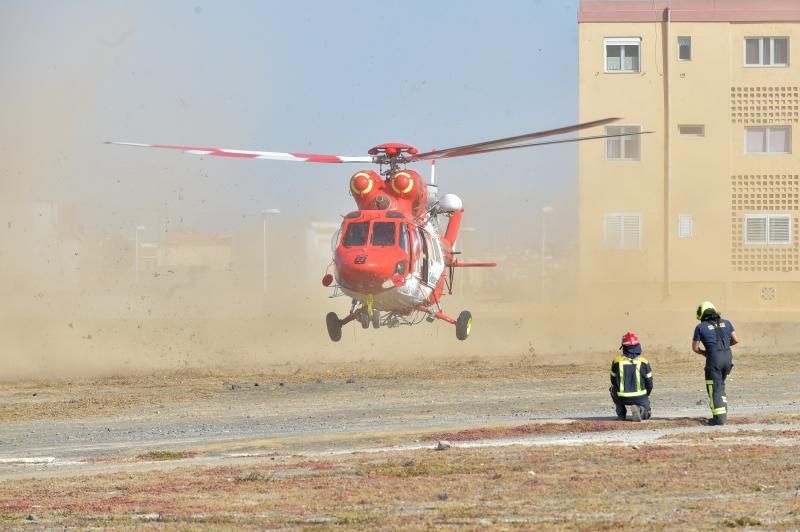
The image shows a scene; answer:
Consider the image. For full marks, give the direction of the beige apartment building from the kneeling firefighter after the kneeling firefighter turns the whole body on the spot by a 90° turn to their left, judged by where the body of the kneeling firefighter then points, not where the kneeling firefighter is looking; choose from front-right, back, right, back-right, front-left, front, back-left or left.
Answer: right

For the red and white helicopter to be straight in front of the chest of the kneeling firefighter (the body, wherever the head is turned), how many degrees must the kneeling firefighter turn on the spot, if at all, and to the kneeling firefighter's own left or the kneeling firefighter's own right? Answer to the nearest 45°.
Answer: approximately 45° to the kneeling firefighter's own left

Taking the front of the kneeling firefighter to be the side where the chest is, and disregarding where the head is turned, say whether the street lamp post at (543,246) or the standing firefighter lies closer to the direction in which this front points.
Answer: the street lamp post

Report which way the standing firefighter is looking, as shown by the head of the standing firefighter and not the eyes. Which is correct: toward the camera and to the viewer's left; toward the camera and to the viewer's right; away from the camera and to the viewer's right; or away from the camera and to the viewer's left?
away from the camera and to the viewer's left

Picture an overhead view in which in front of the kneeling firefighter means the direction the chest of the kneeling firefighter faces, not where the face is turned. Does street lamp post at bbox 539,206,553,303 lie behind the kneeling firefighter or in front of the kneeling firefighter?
in front

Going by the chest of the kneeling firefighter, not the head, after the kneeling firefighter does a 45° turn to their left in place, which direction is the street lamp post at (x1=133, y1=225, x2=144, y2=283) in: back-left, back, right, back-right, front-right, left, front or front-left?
front

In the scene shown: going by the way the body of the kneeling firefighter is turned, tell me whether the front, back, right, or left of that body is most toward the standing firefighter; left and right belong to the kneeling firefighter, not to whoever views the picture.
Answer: right

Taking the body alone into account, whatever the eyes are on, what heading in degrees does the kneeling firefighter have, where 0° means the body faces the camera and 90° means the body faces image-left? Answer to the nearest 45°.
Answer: approximately 180°
